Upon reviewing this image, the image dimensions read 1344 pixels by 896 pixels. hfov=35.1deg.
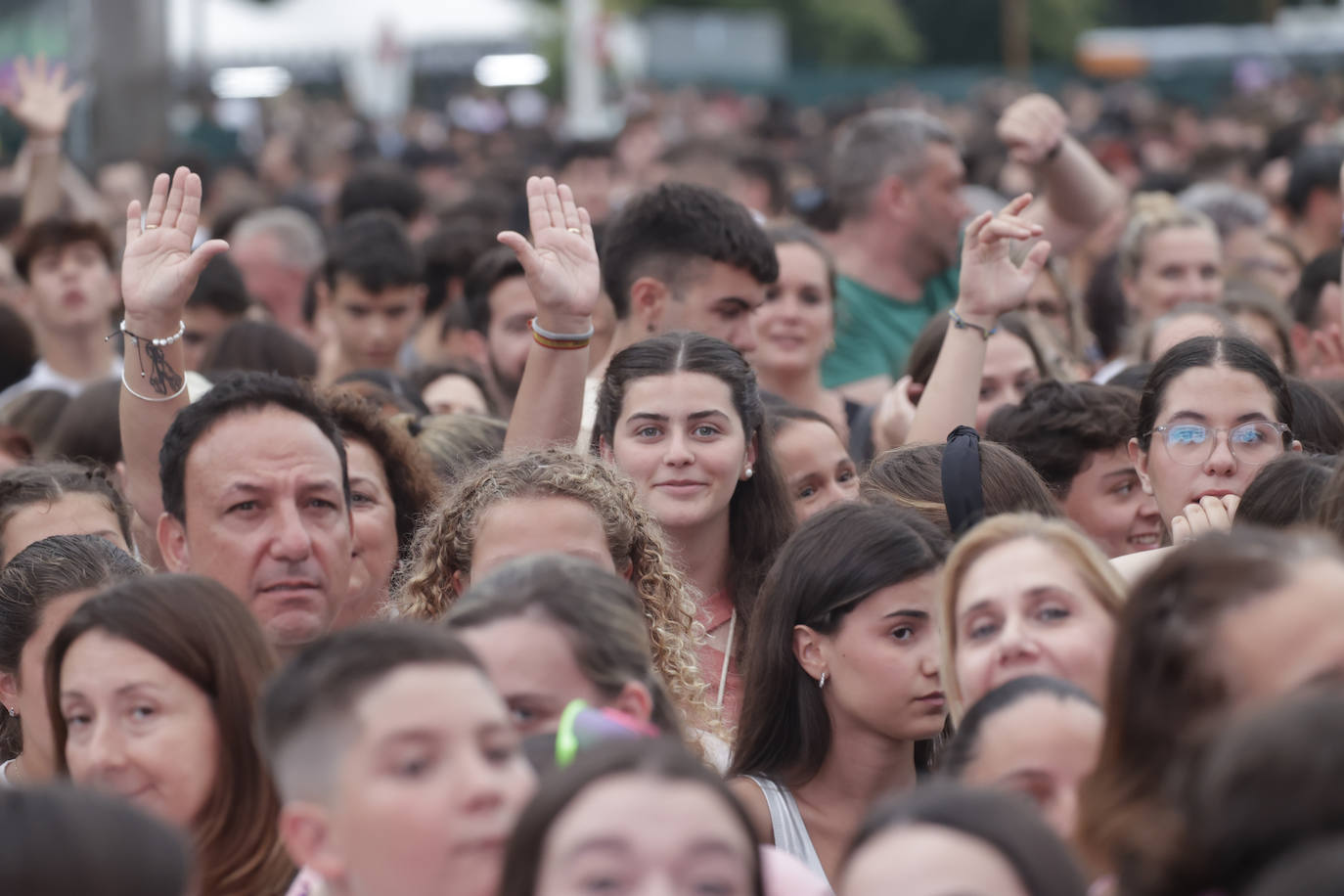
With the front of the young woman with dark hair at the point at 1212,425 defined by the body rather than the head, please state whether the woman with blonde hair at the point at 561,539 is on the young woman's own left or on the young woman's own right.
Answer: on the young woman's own right

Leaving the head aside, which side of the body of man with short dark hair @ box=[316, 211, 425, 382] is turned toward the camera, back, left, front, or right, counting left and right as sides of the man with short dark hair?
front

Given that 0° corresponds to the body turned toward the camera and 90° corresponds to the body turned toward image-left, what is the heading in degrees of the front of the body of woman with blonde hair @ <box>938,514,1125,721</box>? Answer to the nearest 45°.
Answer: approximately 0°

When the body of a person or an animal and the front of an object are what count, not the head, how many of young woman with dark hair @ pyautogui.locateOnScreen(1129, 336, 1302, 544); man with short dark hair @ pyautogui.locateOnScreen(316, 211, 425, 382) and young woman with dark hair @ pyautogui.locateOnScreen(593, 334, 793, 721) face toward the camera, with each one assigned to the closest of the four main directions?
3

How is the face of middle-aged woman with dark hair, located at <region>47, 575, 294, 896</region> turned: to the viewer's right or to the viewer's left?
to the viewer's left

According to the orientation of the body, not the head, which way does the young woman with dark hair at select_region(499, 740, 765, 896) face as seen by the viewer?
toward the camera

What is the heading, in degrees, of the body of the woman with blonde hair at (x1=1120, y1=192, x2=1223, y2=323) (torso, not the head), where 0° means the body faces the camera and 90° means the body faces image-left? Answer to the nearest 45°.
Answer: approximately 315°

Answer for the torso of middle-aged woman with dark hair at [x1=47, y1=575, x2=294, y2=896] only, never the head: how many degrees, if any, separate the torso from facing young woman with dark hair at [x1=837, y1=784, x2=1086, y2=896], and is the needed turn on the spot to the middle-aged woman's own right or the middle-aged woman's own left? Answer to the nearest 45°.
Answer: approximately 90° to the middle-aged woman's own left

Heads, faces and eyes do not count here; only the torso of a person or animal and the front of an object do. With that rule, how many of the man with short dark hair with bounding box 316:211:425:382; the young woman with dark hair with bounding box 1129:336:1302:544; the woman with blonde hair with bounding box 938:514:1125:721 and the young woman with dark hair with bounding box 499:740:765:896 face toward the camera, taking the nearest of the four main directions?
4

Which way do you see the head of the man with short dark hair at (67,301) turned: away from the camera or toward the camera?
toward the camera

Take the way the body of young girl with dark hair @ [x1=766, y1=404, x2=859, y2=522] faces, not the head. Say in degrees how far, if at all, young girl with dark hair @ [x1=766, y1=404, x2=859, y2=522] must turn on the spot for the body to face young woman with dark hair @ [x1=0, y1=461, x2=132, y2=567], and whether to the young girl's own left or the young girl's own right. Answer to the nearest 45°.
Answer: approximately 135° to the young girl's own right

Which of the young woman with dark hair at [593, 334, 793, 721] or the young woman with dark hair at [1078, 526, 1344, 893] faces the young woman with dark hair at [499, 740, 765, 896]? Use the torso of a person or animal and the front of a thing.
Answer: the young woman with dark hair at [593, 334, 793, 721]
